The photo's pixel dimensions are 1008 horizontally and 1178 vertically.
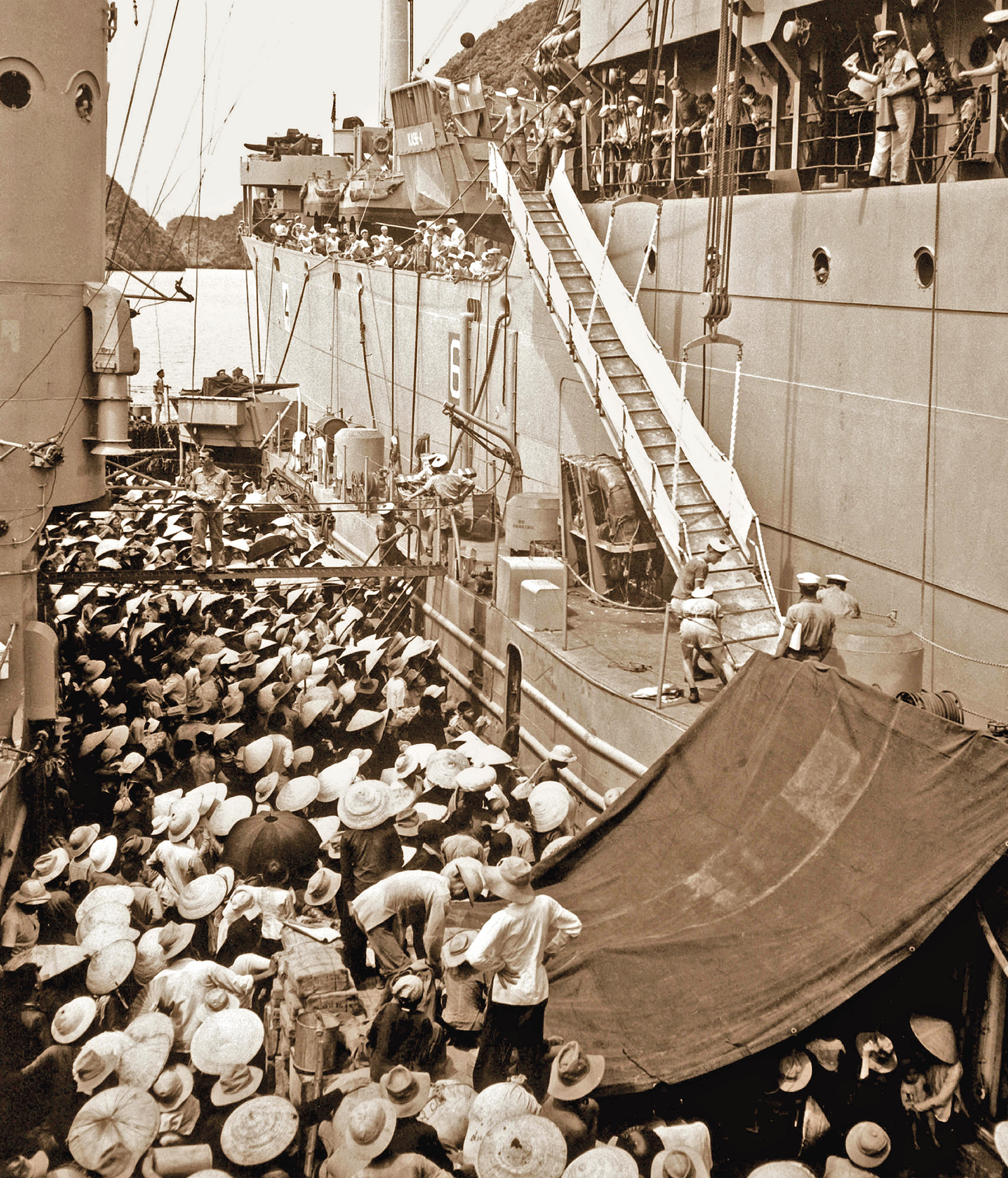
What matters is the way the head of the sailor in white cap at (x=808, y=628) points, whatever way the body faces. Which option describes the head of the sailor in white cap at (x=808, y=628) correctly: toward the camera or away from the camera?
away from the camera

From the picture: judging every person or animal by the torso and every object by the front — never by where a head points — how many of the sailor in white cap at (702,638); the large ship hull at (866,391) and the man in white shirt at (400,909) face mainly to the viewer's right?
1

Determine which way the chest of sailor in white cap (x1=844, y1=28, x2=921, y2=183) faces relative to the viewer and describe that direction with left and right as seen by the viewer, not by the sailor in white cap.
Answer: facing the viewer and to the left of the viewer

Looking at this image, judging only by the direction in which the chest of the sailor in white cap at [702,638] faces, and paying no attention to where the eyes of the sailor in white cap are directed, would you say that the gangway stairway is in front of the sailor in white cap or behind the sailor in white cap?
in front

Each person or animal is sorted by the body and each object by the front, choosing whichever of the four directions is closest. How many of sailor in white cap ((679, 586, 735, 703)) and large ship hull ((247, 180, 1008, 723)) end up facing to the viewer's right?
0

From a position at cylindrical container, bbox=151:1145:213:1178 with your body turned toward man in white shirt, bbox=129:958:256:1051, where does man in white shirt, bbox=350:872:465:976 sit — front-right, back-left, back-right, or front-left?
front-right

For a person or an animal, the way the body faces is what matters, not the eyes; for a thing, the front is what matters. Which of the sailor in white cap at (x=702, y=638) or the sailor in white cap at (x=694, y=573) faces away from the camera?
the sailor in white cap at (x=702, y=638)

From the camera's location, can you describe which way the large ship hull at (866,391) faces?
facing away from the viewer and to the left of the viewer

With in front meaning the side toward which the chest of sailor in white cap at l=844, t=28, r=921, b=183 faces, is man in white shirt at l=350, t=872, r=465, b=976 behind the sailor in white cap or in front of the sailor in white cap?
in front

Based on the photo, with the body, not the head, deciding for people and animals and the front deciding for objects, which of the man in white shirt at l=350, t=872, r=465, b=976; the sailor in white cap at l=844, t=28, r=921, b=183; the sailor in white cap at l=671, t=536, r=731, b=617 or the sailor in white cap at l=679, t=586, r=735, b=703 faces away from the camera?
the sailor in white cap at l=679, t=586, r=735, b=703

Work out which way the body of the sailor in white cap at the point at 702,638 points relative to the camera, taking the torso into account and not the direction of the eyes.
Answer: away from the camera

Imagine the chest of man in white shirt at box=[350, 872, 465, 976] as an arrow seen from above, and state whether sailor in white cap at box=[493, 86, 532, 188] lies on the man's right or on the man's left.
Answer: on the man's left

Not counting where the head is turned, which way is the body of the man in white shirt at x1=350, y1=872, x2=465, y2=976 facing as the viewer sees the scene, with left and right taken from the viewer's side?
facing to the right of the viewer
